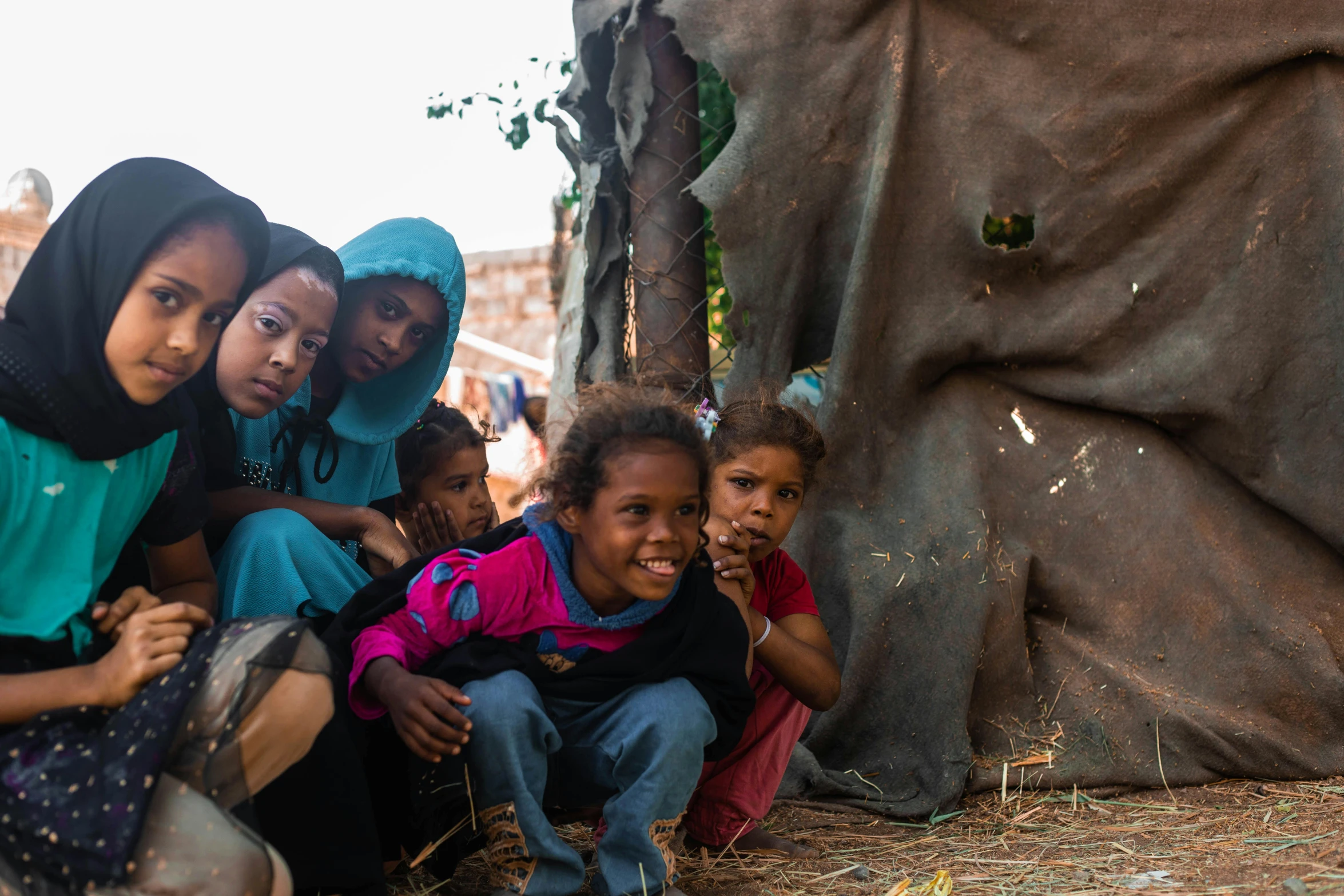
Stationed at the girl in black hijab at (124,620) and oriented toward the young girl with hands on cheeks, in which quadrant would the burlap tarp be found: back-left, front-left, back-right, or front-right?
front-right

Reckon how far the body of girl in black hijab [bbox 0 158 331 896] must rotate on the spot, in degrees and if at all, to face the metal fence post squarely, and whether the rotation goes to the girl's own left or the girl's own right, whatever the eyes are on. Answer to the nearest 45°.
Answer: approximately 90° to the girl's own left

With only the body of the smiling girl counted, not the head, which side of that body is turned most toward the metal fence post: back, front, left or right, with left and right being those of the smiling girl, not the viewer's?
back

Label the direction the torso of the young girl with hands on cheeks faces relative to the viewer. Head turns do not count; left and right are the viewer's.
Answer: facing the viewer and to the right of the viewer

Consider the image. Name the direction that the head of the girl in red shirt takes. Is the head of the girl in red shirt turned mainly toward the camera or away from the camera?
toward the camera

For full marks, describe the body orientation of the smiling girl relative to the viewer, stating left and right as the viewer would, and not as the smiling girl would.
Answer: facing the viewer

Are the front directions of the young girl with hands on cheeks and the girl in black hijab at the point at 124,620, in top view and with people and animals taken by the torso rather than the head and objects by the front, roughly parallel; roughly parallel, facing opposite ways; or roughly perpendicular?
roughly parallel

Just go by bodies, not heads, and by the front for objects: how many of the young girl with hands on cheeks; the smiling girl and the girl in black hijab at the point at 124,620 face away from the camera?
0

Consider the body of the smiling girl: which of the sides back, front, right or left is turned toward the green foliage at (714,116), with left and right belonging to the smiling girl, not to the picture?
back

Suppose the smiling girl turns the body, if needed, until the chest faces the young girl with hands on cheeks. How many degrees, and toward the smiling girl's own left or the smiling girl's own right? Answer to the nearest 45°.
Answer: approximately 180°

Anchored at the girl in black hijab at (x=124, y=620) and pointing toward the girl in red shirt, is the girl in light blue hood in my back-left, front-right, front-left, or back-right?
front-left

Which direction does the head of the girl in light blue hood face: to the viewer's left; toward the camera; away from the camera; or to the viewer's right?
toward the camera

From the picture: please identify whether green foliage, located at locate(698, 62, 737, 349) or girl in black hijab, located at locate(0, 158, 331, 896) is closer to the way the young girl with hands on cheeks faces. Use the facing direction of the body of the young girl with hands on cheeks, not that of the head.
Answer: the girl in black hijab
